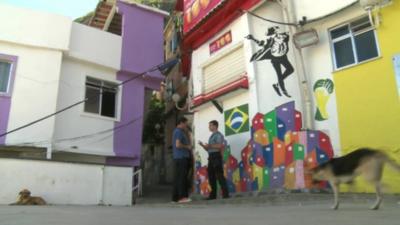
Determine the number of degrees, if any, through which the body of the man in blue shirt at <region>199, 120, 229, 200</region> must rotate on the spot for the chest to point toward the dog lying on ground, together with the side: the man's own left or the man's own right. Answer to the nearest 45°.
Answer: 0° — they already face it

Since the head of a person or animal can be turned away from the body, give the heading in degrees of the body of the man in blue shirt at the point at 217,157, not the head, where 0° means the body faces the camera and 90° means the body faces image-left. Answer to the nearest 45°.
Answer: approximately 90°

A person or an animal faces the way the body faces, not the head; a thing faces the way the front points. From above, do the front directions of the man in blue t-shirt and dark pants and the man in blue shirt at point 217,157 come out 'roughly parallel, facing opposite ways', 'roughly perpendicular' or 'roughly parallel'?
roughly parallel, facing opposite ways

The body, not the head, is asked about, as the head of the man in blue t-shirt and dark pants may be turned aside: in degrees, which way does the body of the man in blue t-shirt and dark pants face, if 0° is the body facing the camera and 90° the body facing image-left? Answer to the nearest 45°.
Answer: approximately 270°

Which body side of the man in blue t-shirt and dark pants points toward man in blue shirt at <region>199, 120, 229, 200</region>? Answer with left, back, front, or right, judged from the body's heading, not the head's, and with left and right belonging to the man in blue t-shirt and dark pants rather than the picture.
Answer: front

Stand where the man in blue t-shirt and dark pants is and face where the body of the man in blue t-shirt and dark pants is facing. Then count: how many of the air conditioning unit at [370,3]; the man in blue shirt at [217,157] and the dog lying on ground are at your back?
1

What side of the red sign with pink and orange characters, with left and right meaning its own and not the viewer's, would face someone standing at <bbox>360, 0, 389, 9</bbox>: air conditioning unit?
left

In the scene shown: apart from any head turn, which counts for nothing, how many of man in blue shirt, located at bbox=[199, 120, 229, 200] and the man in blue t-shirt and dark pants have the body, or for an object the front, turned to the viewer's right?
1

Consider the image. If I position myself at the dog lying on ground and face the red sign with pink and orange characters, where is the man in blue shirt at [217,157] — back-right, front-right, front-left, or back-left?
front-right

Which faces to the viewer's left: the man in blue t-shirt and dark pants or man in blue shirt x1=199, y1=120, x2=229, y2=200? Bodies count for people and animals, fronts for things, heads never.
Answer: the man in blue shirt

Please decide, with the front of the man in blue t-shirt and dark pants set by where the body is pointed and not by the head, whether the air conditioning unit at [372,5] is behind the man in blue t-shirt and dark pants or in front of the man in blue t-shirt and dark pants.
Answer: in front

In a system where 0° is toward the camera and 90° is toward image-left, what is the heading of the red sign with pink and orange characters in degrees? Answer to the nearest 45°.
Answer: approximately 45°
